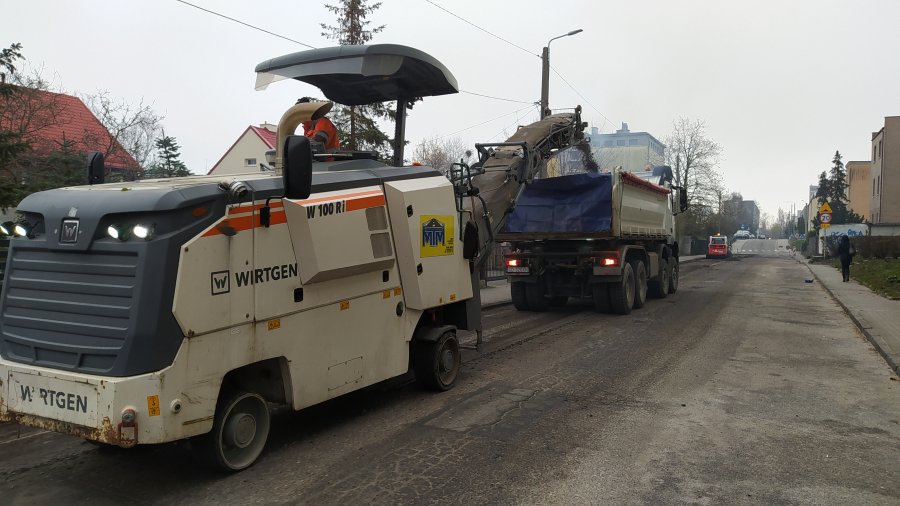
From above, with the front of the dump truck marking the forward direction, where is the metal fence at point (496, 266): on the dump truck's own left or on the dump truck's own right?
on the dump truck's own left

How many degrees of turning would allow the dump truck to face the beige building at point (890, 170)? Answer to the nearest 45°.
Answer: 0° — it already faces it

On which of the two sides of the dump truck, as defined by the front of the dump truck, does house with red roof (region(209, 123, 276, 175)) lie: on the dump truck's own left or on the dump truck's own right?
on the dump truck's own left

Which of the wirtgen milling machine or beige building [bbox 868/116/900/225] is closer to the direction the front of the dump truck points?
the beige building

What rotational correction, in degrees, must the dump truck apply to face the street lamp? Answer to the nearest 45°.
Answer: approximately 45° to its left

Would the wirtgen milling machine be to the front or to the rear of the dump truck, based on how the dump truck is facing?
to the rear

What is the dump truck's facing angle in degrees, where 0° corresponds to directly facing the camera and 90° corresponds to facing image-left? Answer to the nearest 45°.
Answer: approximately 225°

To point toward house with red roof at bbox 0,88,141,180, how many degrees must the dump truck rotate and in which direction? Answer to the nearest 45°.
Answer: approximately 135° to its left
